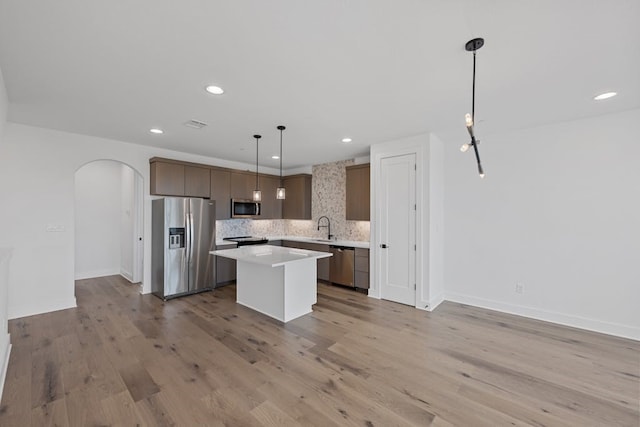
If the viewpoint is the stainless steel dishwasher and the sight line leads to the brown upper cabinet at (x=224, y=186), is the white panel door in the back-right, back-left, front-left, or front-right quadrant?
back-left

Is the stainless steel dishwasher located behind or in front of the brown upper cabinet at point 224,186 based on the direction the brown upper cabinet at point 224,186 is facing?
in front

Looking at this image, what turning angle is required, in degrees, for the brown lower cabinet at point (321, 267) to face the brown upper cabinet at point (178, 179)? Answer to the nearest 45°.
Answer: approximately 45° to its right

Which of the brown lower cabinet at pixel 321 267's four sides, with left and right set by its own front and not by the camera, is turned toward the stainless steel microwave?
right

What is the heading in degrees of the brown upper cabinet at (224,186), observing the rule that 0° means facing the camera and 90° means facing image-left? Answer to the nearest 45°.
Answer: approximately 315°

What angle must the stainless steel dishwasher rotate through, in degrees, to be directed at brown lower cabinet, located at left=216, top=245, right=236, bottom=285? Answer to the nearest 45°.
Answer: approximately 45° to its right

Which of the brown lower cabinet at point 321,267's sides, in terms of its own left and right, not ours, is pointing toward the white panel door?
left

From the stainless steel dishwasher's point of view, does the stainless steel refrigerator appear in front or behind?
in front
